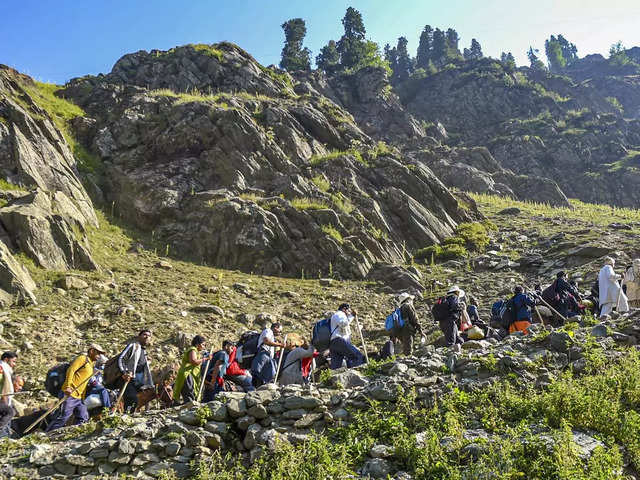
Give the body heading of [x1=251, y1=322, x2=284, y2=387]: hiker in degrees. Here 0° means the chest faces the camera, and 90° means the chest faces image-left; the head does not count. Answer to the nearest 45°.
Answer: approximately 270°

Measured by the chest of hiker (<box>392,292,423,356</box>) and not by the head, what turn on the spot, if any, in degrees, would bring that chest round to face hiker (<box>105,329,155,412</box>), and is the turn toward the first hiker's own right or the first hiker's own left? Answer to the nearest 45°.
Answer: approximately 135° to the first hiker's own right

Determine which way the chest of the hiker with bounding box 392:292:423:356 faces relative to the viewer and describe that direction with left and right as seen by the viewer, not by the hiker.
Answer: facing to the right of the viewer

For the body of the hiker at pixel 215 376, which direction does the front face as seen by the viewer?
to the viewer's right

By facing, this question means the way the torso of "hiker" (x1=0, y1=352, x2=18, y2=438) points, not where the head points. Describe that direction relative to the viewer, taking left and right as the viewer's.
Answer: facing to the right of the viewer

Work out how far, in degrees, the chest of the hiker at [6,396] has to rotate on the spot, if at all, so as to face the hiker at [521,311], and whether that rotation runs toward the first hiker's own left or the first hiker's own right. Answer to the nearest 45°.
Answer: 0° — they already face them

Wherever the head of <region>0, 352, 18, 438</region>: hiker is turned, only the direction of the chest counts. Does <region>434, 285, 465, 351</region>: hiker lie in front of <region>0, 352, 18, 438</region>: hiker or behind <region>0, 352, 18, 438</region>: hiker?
in front

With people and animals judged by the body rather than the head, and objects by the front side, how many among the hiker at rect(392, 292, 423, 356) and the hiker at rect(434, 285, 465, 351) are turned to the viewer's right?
2

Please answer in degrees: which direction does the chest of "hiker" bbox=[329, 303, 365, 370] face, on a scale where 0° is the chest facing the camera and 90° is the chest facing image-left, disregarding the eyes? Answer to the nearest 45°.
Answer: approximately 270°
